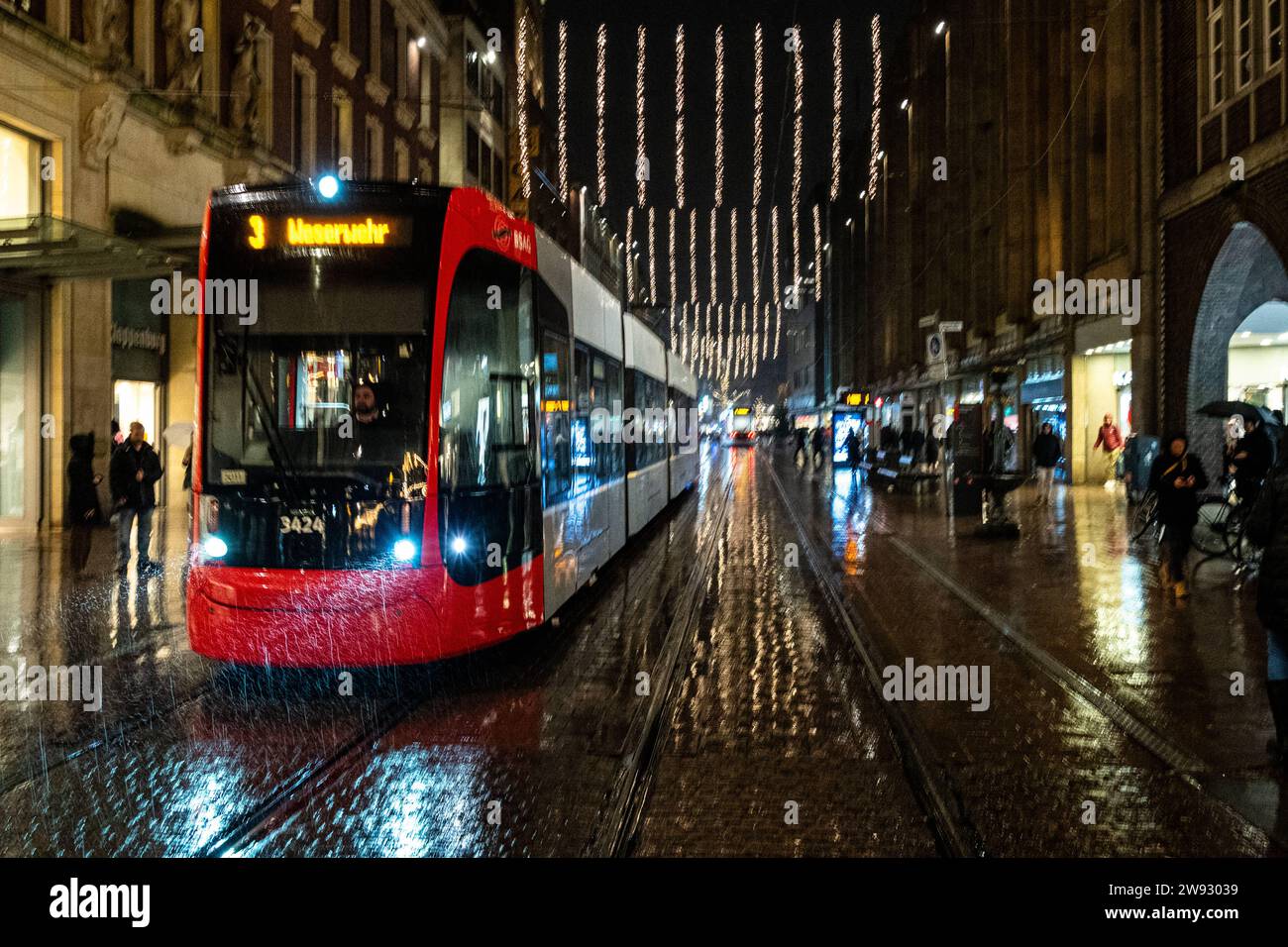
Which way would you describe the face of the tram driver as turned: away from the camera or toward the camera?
toward the camera

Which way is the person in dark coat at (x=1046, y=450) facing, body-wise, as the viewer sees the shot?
toward the camera

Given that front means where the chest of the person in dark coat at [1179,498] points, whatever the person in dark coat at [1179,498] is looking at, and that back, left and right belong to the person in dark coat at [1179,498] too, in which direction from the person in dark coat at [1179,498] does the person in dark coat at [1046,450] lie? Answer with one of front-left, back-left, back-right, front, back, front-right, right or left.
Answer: back

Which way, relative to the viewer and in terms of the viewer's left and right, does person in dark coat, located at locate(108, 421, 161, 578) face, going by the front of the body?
facing the viewer

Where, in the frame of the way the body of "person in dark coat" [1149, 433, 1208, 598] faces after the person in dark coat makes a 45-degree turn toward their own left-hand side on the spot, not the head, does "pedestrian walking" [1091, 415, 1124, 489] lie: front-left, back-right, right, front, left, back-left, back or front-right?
back-left

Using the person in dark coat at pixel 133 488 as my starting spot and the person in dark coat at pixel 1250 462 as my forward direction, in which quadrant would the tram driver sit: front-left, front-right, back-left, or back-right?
front-right

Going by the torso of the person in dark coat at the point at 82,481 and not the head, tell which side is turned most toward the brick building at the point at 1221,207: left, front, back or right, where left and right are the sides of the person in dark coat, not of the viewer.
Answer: front

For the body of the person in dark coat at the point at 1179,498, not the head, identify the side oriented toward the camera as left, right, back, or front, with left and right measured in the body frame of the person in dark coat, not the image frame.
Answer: front

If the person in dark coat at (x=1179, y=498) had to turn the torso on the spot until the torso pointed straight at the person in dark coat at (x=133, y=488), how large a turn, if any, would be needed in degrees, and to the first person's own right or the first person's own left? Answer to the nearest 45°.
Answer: approximately 90° to the first person's own right

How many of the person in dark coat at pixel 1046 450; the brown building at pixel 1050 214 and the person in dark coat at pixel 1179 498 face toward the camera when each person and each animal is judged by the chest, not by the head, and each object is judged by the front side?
2

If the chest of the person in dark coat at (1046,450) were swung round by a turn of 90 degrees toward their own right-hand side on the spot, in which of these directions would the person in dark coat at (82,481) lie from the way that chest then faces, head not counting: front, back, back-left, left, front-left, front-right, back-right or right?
front-left

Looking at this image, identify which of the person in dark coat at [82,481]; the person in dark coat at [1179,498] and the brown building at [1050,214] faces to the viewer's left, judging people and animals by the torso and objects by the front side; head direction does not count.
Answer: the brown building

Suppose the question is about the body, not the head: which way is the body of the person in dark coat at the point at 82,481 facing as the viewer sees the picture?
to the viewer's right

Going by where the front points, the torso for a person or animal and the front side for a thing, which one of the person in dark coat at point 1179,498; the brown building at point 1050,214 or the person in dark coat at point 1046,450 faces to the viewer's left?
the brown building

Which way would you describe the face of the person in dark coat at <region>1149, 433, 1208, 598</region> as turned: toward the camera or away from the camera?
toward the camera

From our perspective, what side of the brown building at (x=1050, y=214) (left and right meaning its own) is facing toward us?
left
